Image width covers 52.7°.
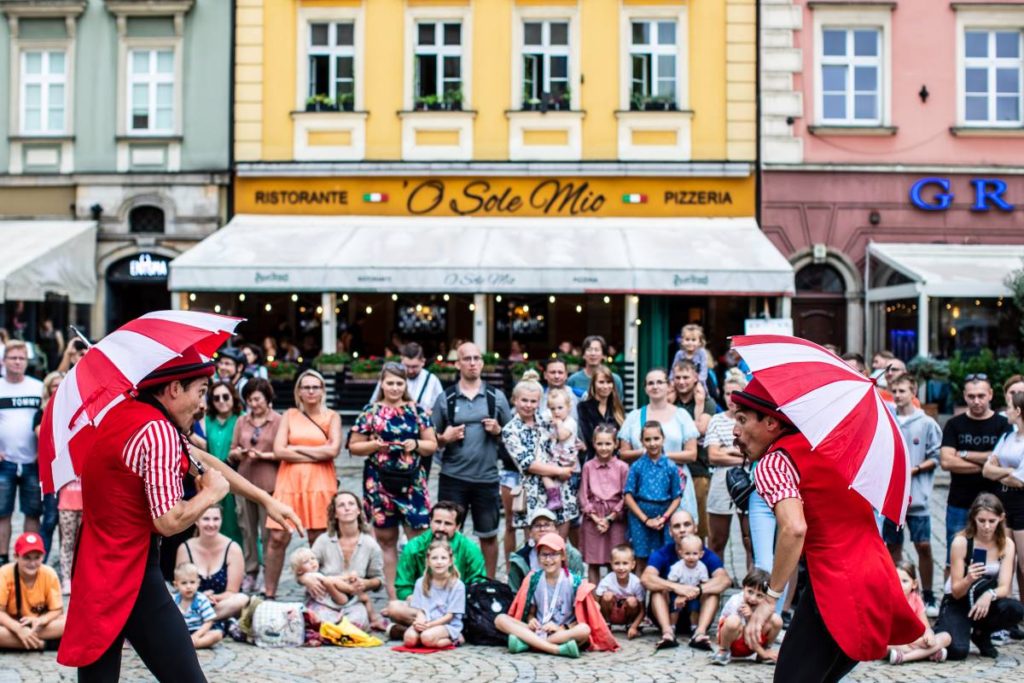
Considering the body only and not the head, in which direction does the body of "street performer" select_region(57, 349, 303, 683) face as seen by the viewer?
to the viewer's right

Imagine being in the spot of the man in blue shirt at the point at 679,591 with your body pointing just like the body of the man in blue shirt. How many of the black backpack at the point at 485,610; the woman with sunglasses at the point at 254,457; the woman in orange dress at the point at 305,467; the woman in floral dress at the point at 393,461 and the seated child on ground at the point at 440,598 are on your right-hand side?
5

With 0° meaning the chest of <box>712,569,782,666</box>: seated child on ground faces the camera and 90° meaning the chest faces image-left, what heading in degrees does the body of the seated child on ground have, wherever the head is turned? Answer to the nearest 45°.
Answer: approximately 0°

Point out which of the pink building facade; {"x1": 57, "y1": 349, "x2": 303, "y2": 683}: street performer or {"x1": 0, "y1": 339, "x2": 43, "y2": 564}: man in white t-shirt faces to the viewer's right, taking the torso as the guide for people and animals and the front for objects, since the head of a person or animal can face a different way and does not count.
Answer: the street performer

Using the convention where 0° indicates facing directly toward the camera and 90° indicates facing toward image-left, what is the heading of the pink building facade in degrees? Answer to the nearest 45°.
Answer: approximately 0°

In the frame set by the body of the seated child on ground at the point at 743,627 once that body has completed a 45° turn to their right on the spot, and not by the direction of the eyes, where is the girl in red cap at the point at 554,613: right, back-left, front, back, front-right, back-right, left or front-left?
front-right
